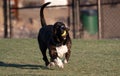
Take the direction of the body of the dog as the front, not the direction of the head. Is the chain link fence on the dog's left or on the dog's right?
on the dog's left

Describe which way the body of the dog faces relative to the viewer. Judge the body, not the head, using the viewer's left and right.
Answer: facing the viewer and to the right of the viewer
